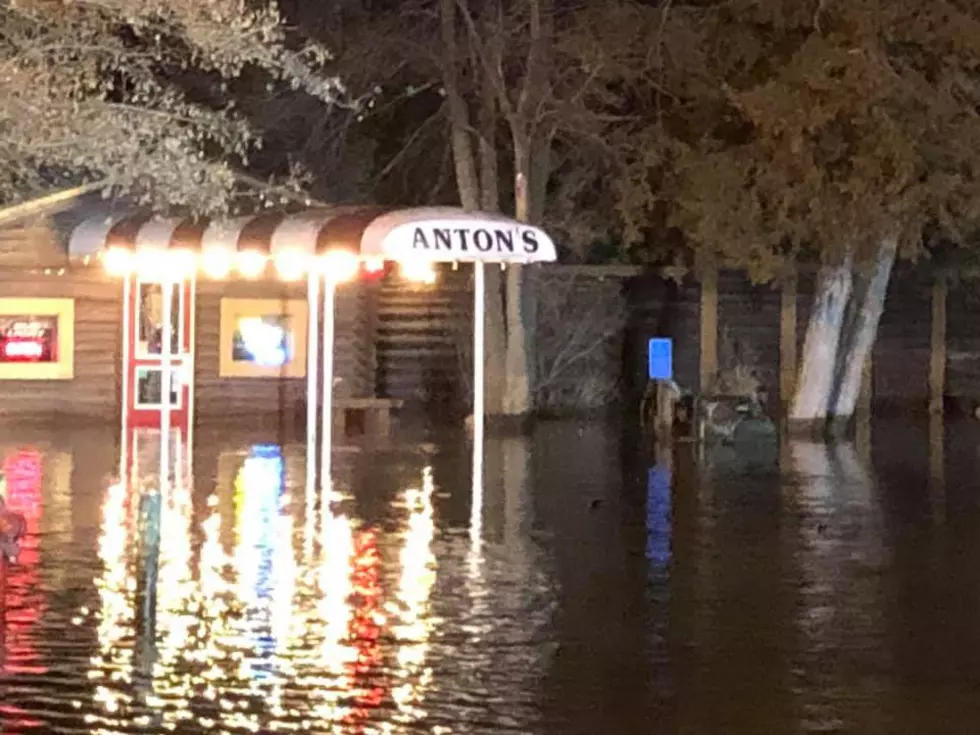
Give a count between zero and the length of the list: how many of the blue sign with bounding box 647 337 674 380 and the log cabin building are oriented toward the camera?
2

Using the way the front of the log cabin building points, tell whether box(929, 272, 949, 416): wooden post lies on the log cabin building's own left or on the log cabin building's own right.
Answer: on the log cabin building's own left

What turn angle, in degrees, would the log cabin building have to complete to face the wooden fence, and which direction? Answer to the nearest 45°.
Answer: approximately 90° to its left

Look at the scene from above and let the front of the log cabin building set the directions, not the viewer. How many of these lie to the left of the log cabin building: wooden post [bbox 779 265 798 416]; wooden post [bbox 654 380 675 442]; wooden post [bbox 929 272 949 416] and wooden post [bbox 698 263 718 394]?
4

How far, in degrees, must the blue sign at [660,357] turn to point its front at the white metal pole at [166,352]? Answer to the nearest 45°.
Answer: approximately 45° to its right

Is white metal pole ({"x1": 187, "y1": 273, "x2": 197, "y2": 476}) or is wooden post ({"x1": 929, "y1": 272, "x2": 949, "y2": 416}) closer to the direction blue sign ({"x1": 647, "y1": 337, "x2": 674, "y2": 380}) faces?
the white metal pole

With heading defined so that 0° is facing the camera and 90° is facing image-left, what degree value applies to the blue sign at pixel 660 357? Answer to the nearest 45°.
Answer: approximately 0°

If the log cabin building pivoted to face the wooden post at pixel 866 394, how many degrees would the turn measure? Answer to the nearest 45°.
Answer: approximately 90° to its left
